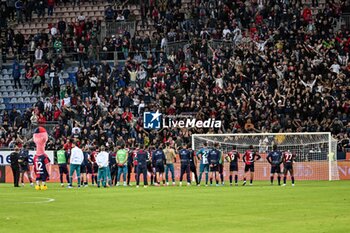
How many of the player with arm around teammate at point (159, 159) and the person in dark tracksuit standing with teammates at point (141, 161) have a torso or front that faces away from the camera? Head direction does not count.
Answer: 2

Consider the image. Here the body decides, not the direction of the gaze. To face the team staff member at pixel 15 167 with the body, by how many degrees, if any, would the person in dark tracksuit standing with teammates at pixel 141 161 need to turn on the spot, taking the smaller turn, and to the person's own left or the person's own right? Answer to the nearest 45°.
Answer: approximately 90° to the person's own left

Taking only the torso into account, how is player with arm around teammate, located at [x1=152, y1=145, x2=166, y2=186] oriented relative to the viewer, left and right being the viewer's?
facing away from the viewer

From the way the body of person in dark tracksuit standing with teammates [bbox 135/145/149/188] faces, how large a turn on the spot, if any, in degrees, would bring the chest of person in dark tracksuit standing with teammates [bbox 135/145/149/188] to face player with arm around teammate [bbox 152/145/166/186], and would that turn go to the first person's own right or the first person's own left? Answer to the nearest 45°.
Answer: approximately 90° to the first person's own right

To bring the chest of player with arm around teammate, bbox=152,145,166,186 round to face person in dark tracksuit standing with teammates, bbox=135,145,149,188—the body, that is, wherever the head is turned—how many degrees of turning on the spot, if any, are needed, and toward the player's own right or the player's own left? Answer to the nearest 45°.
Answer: approximately 90° to the player's own left

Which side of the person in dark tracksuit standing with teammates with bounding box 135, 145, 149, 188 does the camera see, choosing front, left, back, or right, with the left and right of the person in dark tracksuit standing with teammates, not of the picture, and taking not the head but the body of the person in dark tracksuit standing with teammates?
back

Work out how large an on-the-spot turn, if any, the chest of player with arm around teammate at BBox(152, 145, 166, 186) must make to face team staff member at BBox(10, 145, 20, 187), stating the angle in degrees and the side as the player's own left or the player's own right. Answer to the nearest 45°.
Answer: approximately 90° to the player's own left
